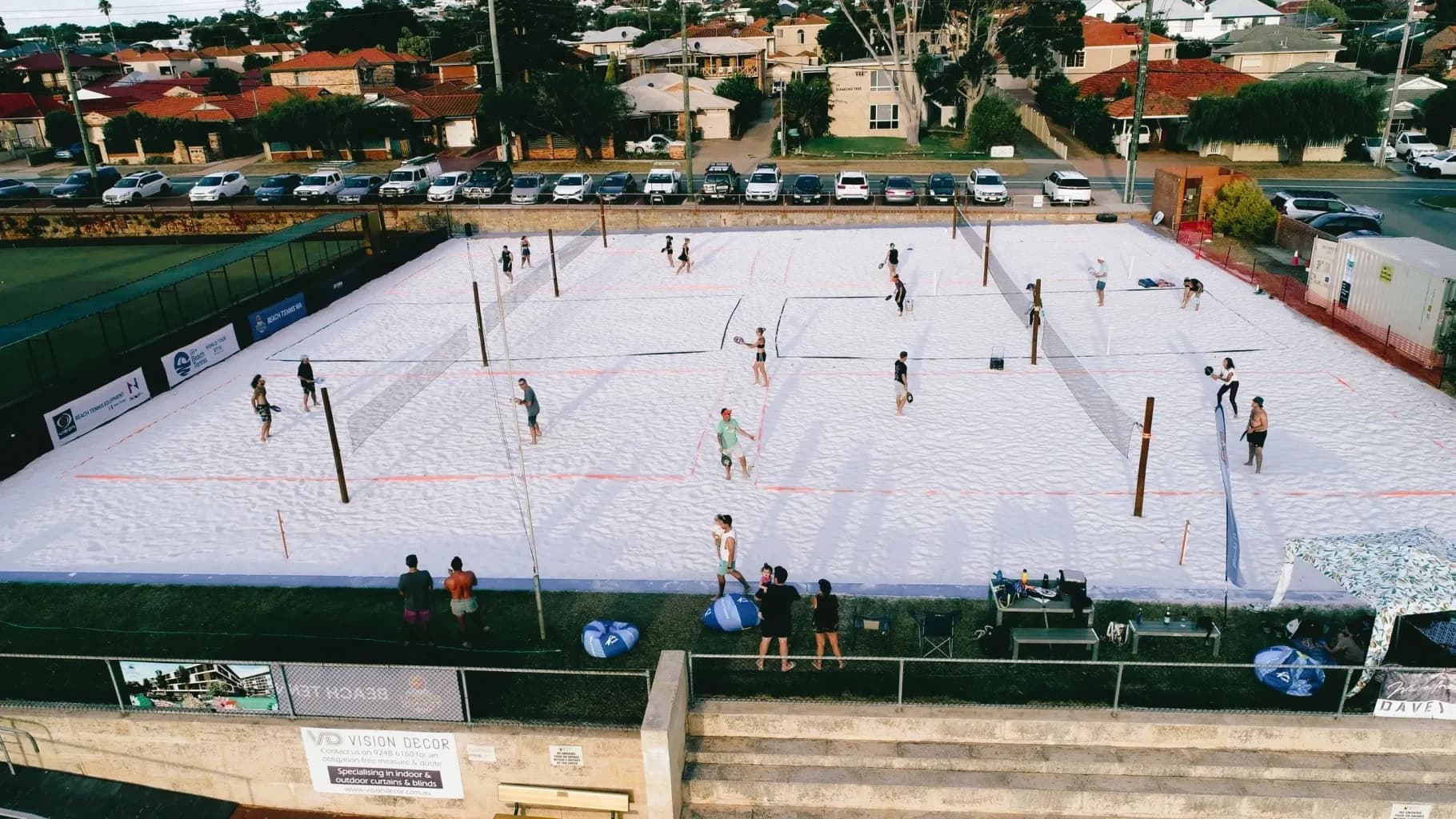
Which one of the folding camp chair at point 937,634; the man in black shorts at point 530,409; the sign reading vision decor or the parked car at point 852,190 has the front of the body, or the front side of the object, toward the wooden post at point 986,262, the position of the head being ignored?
the folding camp chair

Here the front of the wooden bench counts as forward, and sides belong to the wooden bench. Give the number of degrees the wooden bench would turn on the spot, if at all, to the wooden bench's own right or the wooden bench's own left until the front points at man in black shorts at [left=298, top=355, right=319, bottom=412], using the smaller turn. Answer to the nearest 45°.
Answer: approximately 180°

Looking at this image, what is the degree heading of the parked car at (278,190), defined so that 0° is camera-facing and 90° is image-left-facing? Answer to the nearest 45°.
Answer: approximately 45°

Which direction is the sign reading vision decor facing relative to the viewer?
toward the camera

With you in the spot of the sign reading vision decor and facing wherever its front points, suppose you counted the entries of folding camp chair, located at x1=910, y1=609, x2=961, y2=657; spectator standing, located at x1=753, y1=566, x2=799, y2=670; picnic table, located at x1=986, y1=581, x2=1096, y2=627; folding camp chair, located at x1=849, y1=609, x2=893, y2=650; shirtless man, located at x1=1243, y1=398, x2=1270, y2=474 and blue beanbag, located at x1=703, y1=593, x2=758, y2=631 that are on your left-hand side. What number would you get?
6

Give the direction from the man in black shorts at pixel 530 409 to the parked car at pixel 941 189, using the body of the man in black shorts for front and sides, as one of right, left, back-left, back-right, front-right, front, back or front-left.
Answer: back-right

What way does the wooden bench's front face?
toward the camera

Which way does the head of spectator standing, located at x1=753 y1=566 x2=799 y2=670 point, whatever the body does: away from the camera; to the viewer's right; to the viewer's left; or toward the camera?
away from the camera

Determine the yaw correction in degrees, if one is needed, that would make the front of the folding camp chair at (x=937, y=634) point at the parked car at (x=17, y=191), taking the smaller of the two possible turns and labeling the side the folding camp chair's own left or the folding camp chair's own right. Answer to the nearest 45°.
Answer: approximately 45° to the folding camp chair's own left

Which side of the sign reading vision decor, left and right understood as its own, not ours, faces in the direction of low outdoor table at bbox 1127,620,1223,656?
left

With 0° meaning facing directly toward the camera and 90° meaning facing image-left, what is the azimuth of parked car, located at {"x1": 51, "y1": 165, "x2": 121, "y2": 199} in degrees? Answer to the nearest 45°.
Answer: approximately 45°

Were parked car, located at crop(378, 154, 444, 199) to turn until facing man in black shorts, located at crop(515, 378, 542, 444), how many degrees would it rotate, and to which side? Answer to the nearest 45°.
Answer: approximately 45° to its left

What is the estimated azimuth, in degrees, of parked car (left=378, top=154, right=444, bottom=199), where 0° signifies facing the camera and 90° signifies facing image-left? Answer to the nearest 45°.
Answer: approximately 45°

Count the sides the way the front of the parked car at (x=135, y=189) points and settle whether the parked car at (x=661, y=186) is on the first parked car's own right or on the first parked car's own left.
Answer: on the first parked car's own left

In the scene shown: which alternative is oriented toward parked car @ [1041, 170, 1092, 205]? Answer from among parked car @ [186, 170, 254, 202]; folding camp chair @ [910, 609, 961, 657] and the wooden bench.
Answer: the folding camp chair

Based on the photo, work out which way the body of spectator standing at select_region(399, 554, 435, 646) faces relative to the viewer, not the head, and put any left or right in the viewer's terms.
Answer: facing away from the viewer

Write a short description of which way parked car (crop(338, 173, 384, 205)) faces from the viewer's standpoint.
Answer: facing the viewer and to the left of the viewer

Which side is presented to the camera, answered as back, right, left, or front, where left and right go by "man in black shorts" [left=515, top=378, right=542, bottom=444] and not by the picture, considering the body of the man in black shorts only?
left

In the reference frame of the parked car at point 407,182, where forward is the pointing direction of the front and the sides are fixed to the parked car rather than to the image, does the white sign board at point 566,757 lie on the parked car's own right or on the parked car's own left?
on the parked car's own left

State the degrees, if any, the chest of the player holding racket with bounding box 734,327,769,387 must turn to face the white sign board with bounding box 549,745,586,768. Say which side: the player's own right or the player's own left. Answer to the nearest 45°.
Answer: approximately 90° to the player's own left
